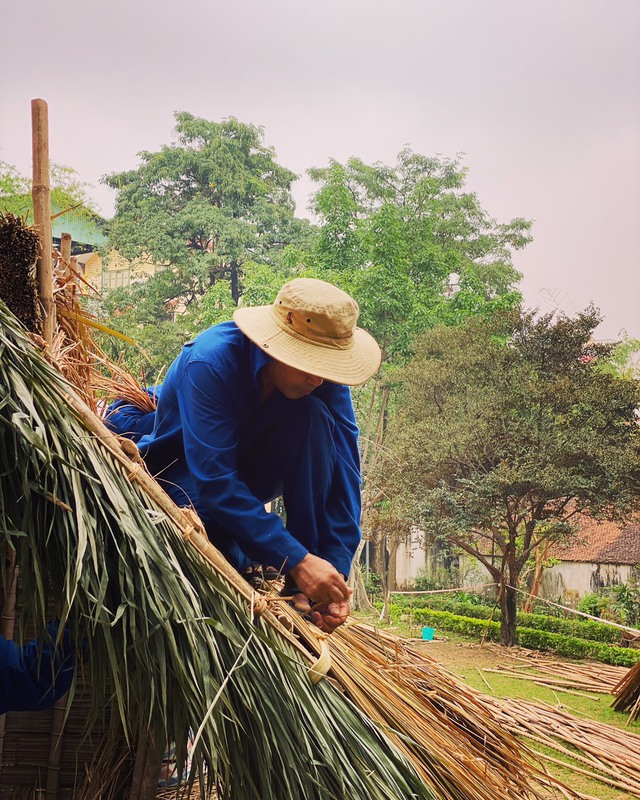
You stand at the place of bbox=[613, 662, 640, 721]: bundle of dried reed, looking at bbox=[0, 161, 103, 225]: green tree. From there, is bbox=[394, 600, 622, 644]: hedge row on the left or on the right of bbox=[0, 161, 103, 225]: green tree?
right

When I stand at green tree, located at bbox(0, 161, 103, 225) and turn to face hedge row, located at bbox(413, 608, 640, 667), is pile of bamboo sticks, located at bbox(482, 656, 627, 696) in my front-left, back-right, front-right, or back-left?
front-right

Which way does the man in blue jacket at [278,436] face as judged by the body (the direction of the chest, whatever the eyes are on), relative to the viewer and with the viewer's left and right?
facing the viewer and to the right of the viewer

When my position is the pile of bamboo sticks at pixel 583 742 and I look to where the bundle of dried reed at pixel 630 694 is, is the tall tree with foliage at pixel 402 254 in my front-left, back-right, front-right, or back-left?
front-left

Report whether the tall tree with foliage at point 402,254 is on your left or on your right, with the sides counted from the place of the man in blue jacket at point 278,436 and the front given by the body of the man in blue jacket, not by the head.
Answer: on your left

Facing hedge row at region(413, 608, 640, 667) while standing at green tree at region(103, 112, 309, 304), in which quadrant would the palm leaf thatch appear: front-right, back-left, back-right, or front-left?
front-right

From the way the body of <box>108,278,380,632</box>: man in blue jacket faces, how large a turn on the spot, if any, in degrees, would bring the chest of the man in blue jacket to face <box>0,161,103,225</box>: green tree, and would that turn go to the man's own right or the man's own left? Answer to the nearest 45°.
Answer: approximately 135° to the man's own left

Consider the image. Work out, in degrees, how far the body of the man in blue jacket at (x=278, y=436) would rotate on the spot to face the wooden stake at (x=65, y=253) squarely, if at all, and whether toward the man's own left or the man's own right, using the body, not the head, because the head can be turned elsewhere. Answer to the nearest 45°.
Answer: approximately 180°

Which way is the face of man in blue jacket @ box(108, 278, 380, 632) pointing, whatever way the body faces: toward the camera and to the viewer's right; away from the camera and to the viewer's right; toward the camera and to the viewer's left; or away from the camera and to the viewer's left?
toward the camera and to the viewer's right
